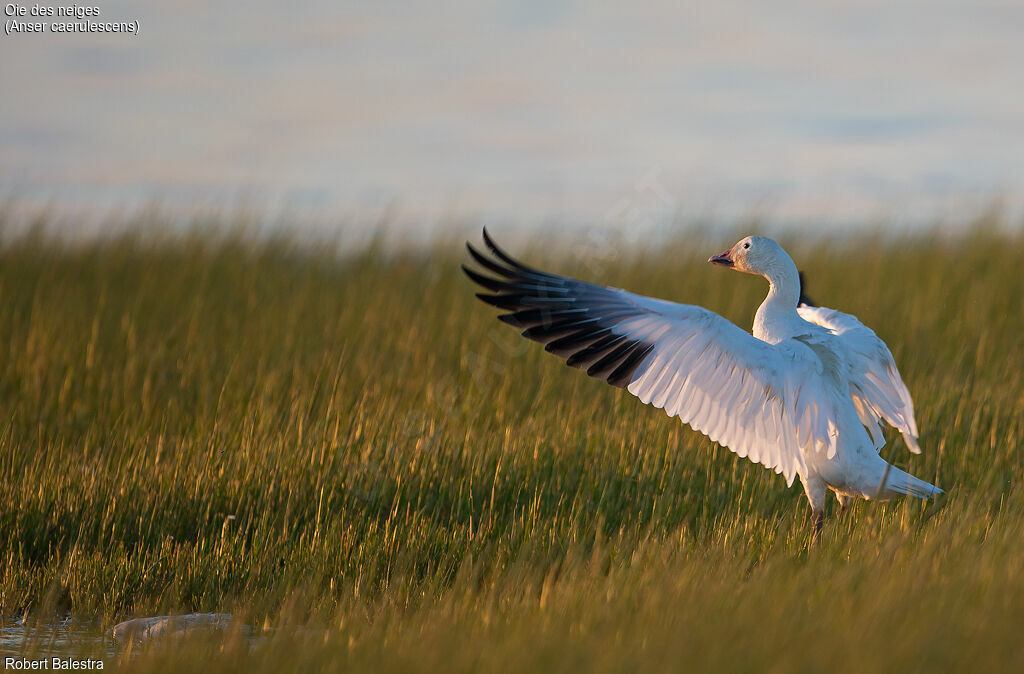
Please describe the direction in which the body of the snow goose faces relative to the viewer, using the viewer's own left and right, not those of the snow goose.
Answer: facing away from the viewer and to the left of the viewer
